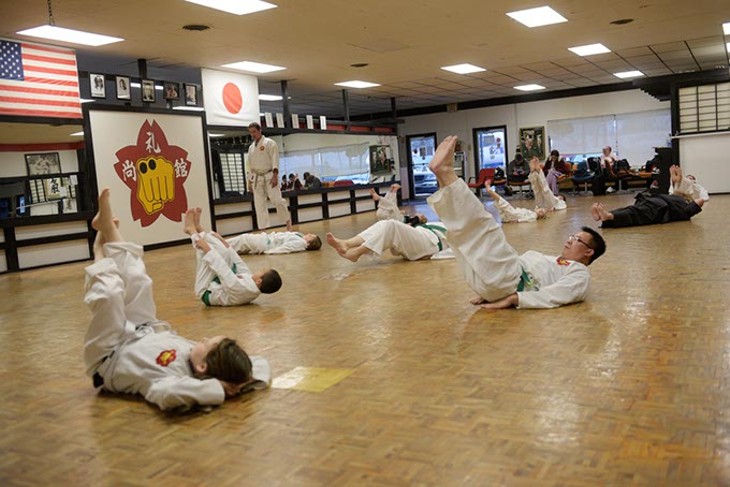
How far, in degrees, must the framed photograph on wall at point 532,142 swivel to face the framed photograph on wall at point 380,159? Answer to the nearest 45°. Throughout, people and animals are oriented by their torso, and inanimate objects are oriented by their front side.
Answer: approximately 45° to its right

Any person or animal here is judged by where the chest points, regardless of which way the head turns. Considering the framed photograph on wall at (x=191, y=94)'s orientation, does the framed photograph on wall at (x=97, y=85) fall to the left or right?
on its right

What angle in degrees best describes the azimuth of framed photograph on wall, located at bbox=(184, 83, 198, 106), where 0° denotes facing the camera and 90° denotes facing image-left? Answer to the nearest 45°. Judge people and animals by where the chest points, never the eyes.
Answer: approximately 315°

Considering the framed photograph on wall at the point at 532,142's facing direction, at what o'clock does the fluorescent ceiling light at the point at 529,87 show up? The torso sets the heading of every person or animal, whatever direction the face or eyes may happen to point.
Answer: The fluorescent ceiling light is roughly at 12 o'clock from the framed photograph on wall.

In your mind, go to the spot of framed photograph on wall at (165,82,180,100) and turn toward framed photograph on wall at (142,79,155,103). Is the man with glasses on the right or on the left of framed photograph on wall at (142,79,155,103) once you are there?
left

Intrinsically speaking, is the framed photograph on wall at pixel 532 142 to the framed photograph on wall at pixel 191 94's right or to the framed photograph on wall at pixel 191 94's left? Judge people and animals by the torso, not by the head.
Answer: on its left

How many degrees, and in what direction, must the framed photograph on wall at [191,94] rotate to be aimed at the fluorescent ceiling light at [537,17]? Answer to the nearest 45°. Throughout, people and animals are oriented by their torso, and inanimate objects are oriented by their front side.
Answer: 0° — it already faces it

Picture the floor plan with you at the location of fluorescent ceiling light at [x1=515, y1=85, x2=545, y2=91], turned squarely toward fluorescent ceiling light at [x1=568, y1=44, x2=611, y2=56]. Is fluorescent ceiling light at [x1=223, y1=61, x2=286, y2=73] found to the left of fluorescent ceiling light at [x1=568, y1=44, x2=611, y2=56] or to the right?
right

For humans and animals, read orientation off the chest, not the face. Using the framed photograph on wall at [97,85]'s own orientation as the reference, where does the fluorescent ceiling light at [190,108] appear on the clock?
The fluorescent ceiling light is roughly at 9 o'clock from the framed photograph on wall.

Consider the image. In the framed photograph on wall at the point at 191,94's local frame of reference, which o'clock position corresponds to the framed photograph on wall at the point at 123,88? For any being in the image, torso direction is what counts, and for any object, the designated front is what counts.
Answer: the framed photograph on wall at the point at 123,88 is roughly at 3 o'clock from the framed photograph on wall at the point at 191,94.

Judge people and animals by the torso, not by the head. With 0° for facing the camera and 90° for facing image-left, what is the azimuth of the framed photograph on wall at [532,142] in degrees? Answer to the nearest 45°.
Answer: approximately 0°

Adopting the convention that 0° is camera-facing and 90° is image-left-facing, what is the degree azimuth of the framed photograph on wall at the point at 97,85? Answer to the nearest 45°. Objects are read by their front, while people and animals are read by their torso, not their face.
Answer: approximately 315°

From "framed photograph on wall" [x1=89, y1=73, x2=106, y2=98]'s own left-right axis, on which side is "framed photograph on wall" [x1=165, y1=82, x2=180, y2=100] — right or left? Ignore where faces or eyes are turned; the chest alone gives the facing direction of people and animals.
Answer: on its left
